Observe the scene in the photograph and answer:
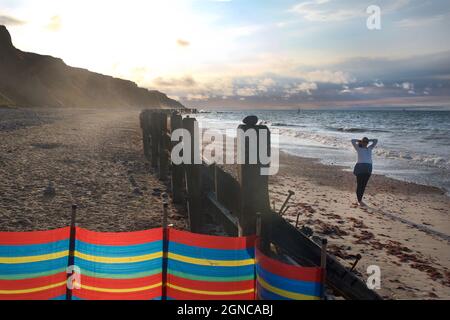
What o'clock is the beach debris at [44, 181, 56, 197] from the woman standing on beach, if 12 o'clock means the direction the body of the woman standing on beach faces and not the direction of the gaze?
The beach debris is roughly at 8 o'clock from the woman standing on beach.

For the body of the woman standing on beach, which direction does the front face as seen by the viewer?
away from the camera

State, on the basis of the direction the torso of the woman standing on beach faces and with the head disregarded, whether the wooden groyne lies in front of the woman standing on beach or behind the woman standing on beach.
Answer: behind

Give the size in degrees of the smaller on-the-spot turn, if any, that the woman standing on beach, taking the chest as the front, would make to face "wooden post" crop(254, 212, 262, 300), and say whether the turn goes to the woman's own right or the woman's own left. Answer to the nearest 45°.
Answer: approximately 180°

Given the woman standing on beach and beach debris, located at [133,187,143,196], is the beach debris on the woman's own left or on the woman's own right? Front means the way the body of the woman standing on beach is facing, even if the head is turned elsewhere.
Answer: on the woman's own left
